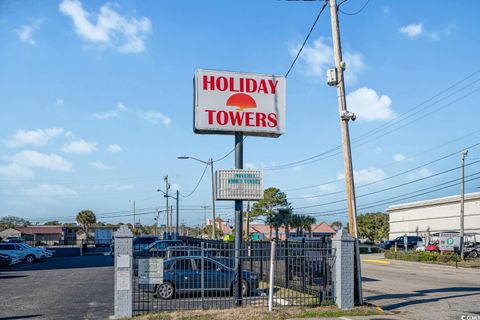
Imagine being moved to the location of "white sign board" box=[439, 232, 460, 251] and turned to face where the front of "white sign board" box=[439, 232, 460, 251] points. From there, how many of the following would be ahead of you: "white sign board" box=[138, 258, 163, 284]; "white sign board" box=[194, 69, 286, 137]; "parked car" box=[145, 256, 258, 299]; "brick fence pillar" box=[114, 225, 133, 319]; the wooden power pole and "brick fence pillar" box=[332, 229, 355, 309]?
6

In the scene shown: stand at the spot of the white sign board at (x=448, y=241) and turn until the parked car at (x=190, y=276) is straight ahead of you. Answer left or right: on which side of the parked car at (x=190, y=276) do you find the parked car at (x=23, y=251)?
right

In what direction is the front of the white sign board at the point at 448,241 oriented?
toward the camera

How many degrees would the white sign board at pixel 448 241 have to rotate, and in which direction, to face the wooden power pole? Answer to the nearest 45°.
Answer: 0° — it already faces it

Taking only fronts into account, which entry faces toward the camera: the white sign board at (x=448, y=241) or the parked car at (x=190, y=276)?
the white sign board

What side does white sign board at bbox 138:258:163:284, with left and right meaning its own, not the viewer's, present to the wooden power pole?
left

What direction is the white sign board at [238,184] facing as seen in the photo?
toward the camera

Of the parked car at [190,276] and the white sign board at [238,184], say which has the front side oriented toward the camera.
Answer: the white sign board

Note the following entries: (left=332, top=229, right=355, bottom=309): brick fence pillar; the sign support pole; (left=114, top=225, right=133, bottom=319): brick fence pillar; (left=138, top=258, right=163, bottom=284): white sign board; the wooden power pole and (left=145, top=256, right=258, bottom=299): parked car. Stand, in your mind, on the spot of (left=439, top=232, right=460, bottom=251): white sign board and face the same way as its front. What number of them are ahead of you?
6

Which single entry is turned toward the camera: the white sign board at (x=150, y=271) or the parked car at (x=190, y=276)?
the white sign board

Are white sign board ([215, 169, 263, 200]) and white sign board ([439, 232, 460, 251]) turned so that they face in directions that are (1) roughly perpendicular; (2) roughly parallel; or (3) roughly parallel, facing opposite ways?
roughly parallel

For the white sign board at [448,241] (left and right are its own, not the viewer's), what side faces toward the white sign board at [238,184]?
front

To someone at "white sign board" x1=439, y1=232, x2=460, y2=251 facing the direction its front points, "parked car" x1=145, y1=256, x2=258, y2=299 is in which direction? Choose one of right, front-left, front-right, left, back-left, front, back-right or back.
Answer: front

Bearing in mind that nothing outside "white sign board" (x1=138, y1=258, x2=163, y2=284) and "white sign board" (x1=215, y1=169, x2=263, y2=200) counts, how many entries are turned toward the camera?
2

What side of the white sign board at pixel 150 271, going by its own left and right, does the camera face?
front
